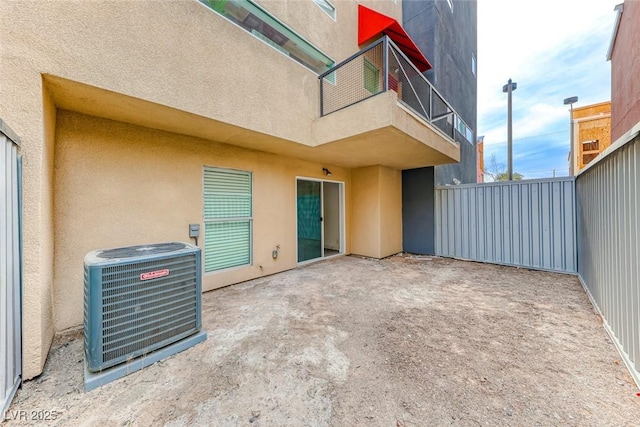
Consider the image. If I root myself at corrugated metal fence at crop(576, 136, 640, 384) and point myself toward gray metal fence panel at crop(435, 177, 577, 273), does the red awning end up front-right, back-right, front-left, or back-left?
front-left

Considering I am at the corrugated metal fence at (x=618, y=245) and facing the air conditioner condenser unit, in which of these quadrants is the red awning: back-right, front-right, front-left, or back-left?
front-right

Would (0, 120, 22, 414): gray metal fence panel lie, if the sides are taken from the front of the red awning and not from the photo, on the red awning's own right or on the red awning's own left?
on the red awning's own right

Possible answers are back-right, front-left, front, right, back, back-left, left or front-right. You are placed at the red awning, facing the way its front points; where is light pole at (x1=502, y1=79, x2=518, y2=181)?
left

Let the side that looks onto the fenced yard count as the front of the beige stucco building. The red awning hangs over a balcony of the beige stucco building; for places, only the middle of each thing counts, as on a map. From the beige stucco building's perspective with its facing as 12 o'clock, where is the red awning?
The red awning is roughly at 10 o'clock from the beige stucco building.

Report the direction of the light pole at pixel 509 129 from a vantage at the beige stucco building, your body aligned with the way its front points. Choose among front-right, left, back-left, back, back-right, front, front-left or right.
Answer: front-left

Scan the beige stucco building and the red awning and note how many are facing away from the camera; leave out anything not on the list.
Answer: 0
